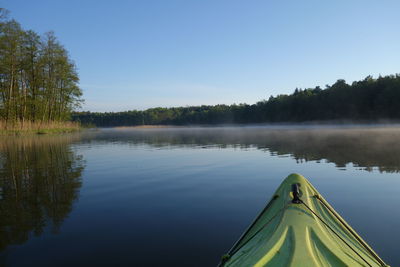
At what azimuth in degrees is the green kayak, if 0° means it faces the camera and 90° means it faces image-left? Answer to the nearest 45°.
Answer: approximately 180°

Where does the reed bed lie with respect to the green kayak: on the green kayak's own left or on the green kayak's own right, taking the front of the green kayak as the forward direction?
on the green kayak's own left

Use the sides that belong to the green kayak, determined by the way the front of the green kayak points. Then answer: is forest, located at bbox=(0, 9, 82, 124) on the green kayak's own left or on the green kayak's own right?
on the green kayak's own left
